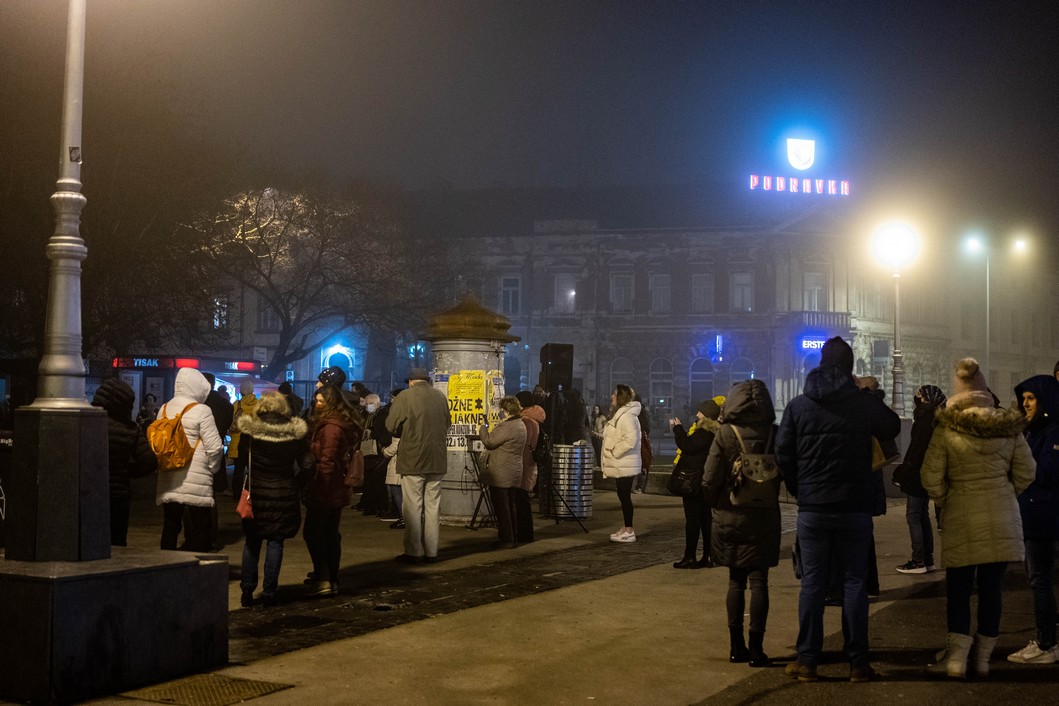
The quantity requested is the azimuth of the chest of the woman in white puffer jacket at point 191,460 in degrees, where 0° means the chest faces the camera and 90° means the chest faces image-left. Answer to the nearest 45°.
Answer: approximately 225°

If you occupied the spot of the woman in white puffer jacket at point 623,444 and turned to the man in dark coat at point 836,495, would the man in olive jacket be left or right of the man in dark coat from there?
right

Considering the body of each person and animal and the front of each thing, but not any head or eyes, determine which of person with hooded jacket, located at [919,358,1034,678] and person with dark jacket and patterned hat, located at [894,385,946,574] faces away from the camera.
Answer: person with hooded jacket, located at [919,358,1034,678]

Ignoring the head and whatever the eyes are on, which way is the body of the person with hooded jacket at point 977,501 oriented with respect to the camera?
away from the camera

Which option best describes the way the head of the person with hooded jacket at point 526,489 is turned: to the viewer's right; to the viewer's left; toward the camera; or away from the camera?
away from the camera

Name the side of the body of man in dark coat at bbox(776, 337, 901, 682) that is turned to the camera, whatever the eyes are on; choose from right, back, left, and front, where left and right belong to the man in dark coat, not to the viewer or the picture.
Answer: back

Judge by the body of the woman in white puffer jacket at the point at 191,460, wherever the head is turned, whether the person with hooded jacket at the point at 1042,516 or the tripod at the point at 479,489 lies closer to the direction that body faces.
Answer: the tripod

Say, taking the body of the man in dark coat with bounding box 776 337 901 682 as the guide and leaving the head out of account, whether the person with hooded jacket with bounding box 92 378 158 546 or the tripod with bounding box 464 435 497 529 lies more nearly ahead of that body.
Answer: the tripod

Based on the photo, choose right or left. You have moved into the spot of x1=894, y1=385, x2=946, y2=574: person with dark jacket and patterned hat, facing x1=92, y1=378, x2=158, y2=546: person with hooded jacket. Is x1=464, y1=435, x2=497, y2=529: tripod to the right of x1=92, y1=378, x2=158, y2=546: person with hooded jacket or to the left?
right

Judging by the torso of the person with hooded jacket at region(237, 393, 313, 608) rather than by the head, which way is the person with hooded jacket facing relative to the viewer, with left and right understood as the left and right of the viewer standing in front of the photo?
facing away from the viewer

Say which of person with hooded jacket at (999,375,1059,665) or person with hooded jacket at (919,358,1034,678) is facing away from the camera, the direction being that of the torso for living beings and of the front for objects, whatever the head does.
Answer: person with hooded jacket at (919,358,1034,678)

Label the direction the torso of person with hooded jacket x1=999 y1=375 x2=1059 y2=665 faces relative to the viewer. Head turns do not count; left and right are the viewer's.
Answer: facing to the left of the viewer

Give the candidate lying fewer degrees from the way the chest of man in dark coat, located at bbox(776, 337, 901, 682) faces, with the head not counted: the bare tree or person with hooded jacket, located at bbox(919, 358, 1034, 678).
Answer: the bare tree

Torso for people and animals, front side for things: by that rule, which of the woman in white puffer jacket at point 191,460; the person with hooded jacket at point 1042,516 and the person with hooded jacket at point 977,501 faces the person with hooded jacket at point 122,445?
the person with hooded jacket at point 1042,516
